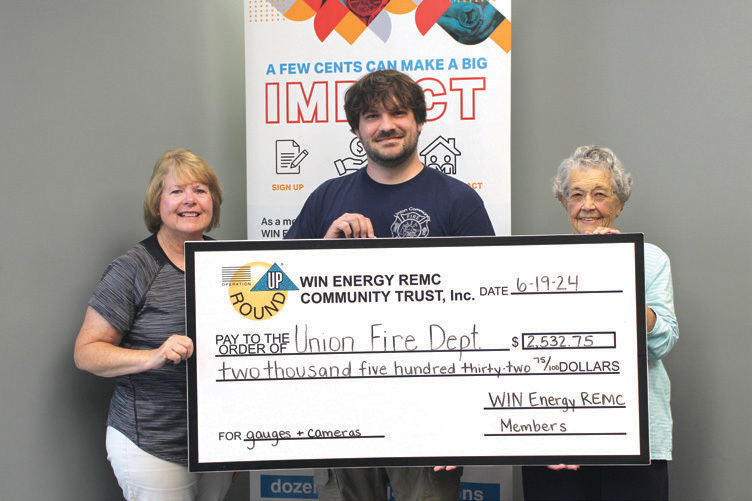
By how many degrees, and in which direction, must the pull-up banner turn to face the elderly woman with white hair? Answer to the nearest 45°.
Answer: approximately 45° to its left

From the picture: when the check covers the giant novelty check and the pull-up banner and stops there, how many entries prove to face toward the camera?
2

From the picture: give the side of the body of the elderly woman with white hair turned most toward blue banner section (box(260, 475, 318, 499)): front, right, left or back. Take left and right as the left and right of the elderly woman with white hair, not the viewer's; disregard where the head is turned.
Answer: right

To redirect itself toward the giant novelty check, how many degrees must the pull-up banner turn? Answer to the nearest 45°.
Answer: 0° — it already faces it

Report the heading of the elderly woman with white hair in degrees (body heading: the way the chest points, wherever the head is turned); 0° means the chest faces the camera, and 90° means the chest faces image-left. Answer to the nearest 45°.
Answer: approximately 0°

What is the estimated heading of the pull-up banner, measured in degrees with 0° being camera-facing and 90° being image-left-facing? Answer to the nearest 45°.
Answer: approximately 0°
